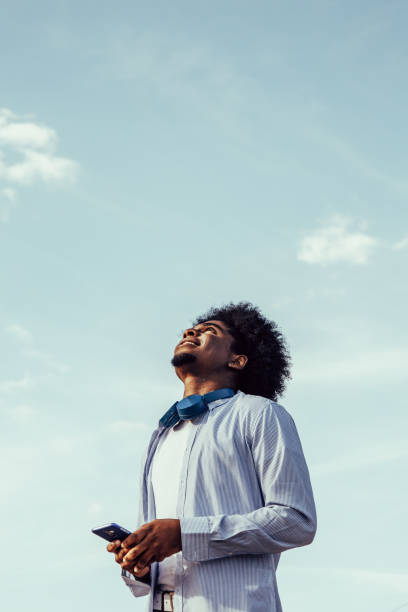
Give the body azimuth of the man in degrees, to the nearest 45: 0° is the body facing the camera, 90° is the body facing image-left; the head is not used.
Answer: approximately 45°
